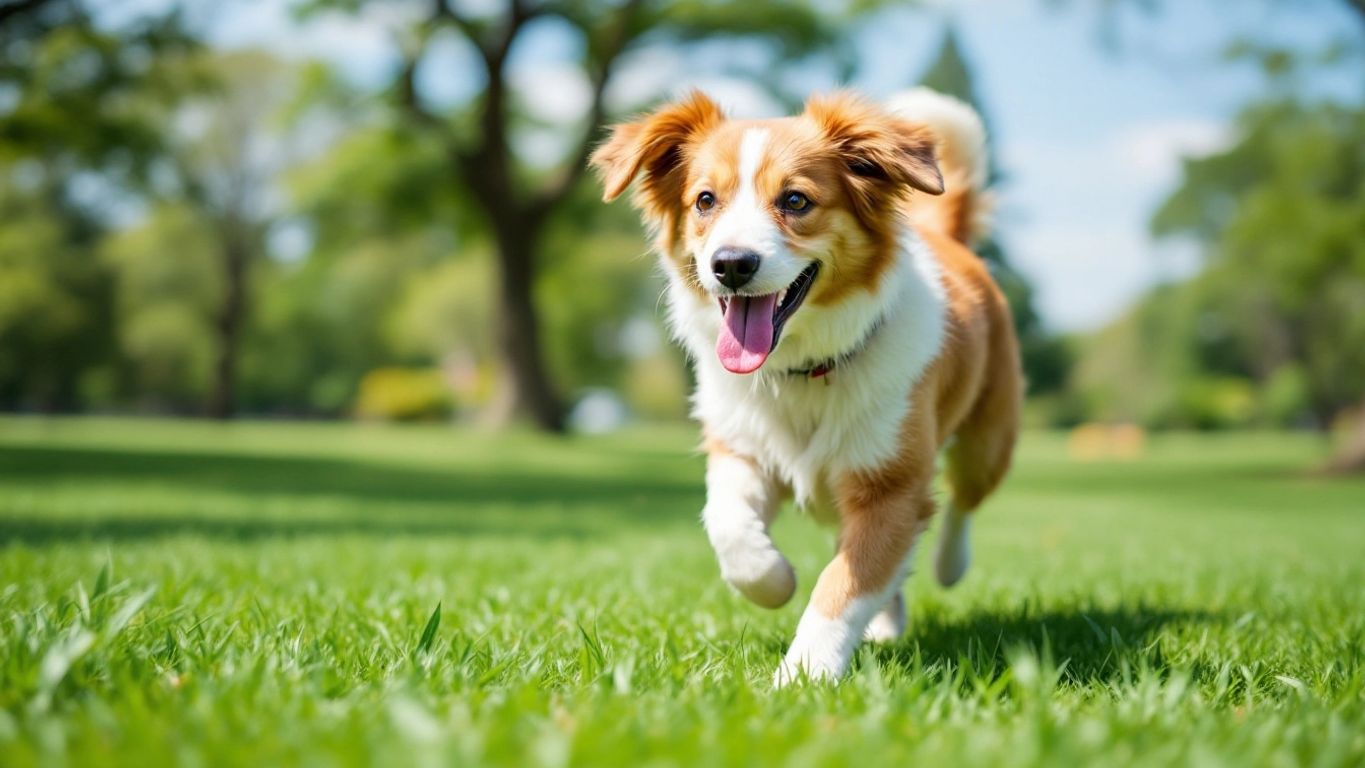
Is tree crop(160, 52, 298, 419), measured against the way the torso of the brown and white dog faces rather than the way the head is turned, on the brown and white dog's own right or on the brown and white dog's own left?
on the brown and white dog's own right

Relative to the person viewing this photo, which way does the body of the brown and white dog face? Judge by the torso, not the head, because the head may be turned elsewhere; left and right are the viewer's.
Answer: facing the viewer and to the left of the viewer

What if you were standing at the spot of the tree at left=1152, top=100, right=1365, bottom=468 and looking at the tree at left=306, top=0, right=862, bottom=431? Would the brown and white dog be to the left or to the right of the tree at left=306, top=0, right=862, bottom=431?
left

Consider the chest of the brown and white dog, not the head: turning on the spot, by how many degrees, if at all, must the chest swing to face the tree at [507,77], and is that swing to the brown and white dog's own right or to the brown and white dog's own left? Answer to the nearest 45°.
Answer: approximately 135° to the brown and white dog's own right

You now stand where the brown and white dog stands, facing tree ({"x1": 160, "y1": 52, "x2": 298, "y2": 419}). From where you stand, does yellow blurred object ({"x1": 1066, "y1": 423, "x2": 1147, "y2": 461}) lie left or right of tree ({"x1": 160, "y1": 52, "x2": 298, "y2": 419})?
right

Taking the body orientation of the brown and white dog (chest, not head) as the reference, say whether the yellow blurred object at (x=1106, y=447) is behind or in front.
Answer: behind

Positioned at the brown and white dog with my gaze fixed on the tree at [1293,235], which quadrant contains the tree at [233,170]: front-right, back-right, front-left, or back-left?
front-left
